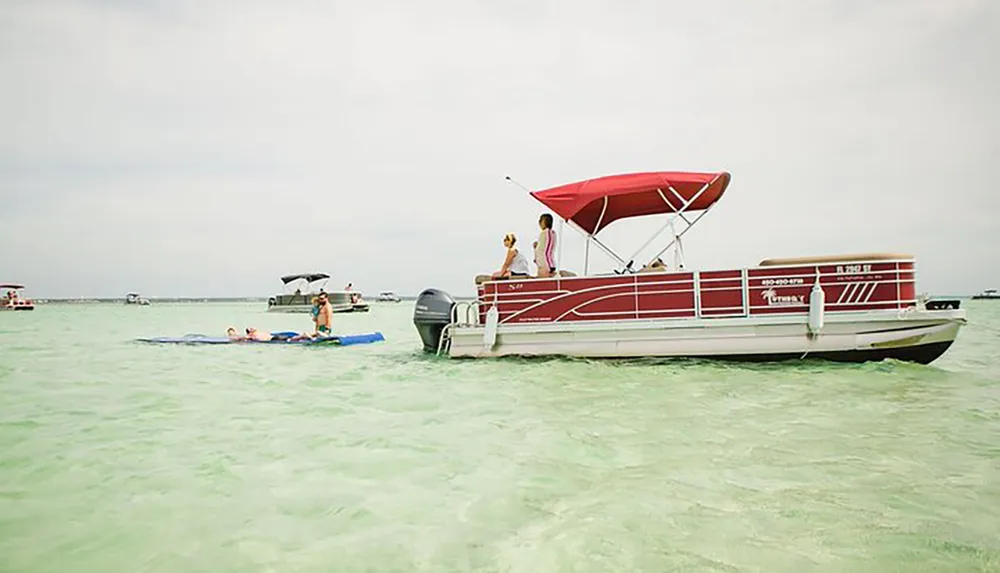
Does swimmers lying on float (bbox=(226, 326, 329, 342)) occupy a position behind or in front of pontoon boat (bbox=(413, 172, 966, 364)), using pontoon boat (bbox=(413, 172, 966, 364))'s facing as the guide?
behind

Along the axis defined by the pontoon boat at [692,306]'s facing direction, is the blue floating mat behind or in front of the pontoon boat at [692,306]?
behind

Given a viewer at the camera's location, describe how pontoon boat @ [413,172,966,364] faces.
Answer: facing to the right of the viewer
